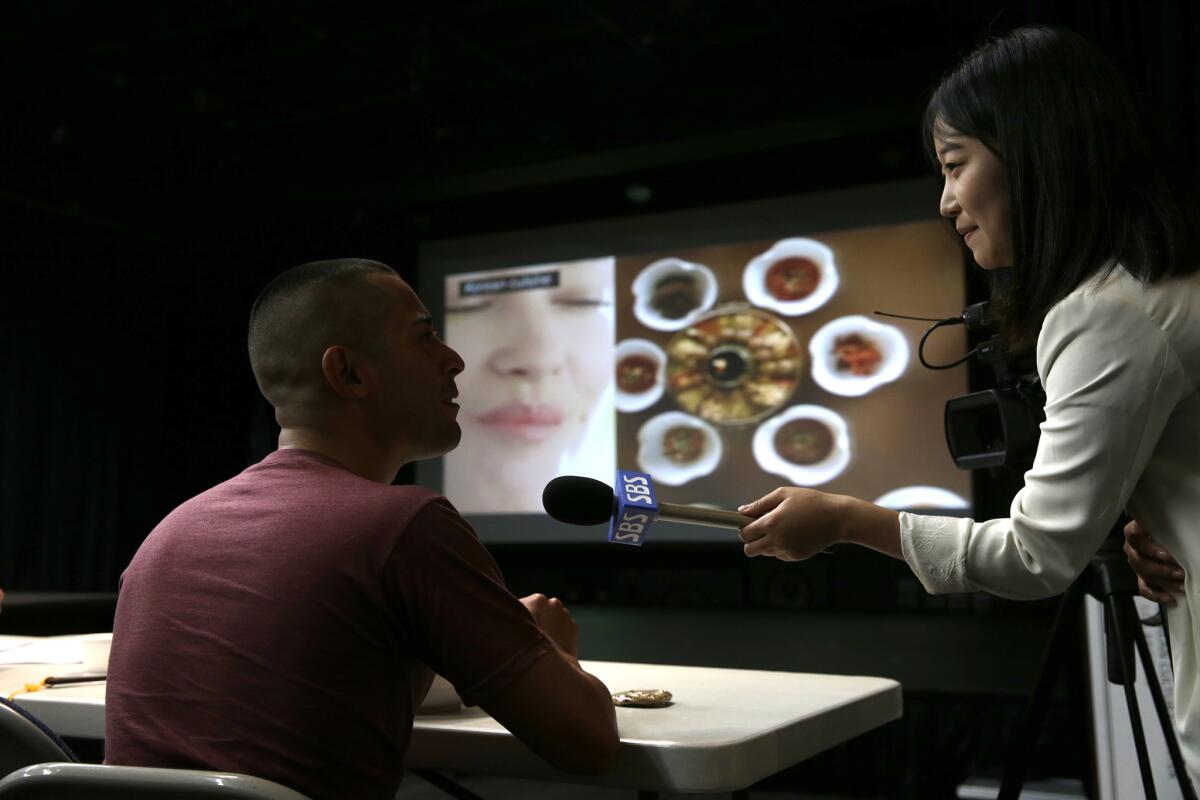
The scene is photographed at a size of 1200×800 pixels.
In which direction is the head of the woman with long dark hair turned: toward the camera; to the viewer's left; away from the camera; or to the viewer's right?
to the viewer's left

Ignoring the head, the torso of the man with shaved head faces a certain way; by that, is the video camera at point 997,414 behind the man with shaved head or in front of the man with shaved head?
in front

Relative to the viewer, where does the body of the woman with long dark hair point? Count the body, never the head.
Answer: to the viewer's left

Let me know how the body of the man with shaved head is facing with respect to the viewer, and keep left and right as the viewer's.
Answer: facing away from the viewer and to the right of the viewer

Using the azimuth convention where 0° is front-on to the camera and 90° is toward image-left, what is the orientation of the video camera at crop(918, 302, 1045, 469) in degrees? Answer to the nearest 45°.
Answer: approximately 45°

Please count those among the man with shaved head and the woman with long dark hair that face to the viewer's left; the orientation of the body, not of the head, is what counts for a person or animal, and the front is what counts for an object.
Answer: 1

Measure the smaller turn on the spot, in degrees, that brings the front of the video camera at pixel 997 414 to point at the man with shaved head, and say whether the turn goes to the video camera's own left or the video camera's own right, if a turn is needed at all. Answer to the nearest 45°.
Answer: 0° — it already faces them

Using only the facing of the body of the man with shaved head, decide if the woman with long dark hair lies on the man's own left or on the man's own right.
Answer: on the man's own right
